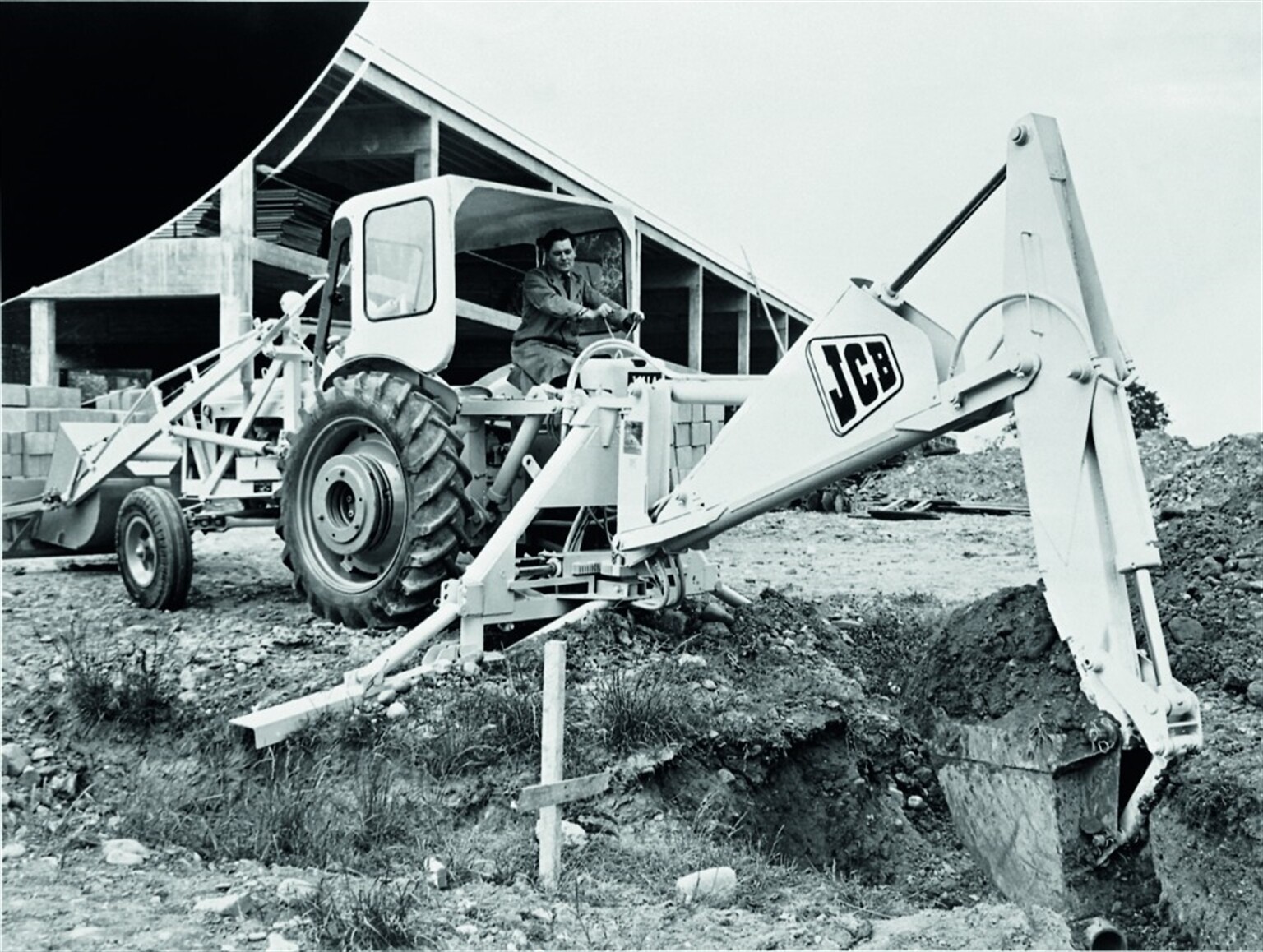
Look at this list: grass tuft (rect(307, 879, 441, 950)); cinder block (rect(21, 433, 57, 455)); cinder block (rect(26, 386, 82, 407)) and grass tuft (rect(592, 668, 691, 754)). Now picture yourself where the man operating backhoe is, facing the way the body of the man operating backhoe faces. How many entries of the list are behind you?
2

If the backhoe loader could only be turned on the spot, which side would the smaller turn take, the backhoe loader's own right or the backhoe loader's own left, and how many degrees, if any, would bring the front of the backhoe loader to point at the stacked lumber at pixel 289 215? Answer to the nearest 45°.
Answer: approximately 45° to the backhoe loader's own right

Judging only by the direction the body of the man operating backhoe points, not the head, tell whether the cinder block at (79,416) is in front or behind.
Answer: behind

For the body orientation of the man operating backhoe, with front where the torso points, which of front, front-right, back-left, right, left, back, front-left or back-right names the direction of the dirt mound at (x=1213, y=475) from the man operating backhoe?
left

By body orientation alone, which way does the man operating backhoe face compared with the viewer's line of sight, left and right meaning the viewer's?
facing the viewer and to the right of the viewer

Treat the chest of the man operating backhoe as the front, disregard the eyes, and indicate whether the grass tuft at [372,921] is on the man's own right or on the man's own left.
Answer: on the man's own right

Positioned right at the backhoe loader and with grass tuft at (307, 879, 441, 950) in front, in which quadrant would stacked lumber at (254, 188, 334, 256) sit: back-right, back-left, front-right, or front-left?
back-right

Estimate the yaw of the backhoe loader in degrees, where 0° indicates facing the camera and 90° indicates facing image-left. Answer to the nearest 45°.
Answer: approximately 135°

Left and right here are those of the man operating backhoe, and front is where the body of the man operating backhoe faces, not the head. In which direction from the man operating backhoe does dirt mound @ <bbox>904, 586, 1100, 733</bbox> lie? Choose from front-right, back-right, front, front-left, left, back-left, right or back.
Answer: front

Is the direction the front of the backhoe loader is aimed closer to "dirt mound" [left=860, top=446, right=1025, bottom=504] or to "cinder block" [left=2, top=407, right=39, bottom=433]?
the cinder block

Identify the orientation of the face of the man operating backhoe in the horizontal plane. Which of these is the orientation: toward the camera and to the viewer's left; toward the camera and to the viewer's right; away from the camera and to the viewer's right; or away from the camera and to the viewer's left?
toward the camera and to the viewer's right

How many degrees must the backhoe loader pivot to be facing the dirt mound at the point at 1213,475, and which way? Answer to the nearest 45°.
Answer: approximately 90° to its right

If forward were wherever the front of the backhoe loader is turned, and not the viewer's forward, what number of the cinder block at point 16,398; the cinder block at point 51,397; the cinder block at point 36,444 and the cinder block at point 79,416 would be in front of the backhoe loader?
4

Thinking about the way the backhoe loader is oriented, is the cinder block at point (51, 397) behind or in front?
in front
